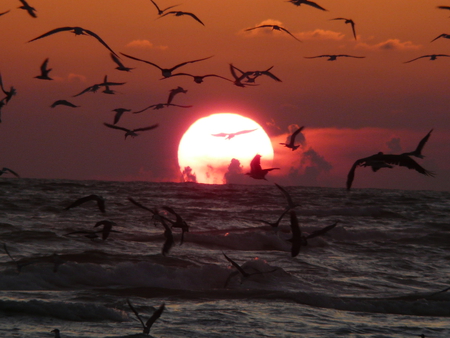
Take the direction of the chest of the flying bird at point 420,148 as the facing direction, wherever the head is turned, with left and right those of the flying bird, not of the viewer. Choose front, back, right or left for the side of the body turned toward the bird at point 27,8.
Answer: front

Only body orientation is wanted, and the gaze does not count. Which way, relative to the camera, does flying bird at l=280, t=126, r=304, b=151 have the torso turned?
to the viewer's left

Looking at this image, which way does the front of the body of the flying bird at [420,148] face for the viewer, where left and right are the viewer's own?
facing to the left of the viewer
